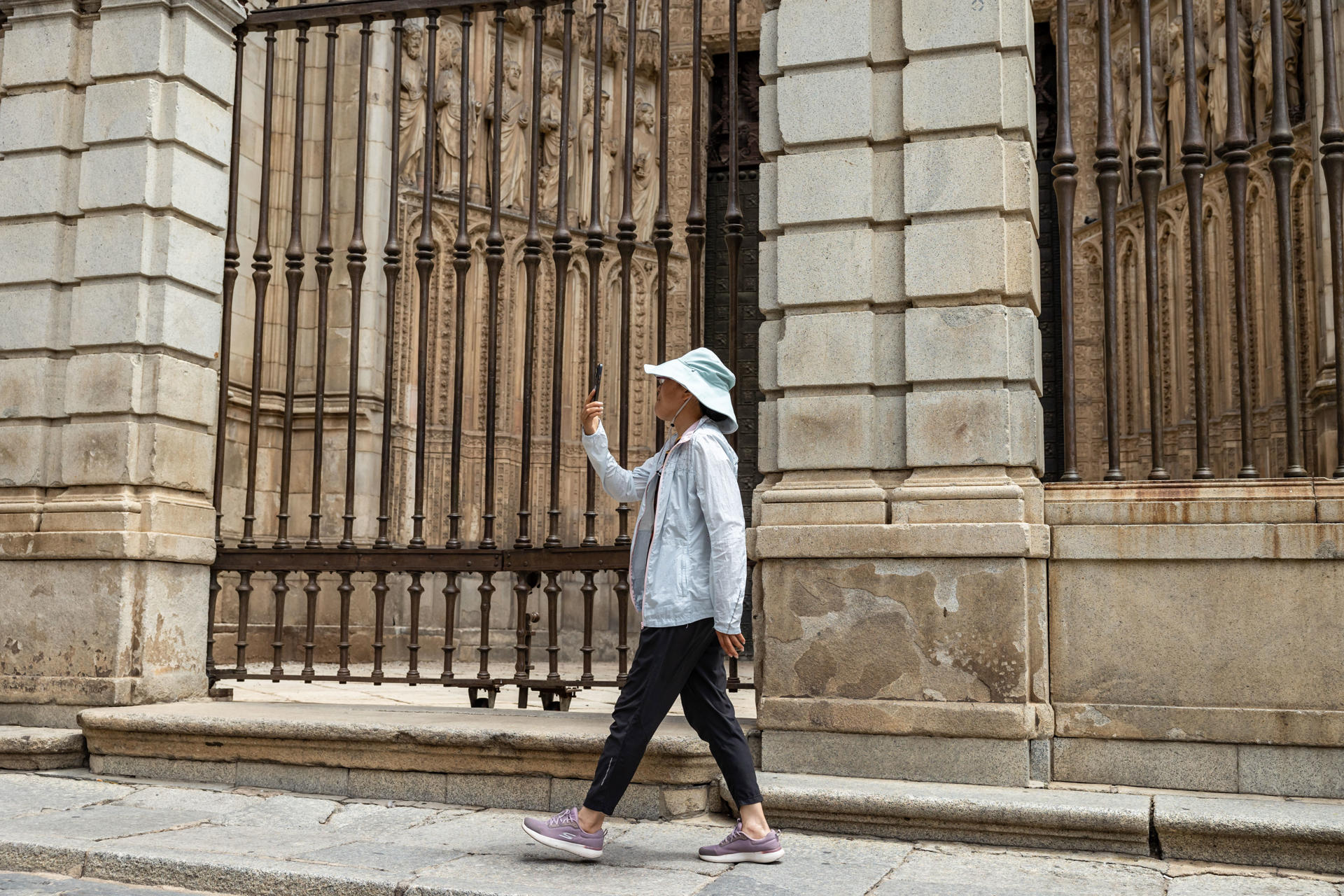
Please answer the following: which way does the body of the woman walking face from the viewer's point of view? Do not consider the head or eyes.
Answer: to the viewer's left

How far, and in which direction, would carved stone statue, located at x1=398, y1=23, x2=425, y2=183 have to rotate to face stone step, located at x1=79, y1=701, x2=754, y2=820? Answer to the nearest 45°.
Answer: approximately 45° to its right

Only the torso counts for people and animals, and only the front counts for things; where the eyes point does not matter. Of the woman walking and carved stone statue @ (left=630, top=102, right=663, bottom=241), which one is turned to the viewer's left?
the woman walking

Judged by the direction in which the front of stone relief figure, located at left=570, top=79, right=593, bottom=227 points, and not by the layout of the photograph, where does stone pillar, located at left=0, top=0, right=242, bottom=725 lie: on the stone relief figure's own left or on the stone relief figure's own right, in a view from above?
on the stone relief figure's own right

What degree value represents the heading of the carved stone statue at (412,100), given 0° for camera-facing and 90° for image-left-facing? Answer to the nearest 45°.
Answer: approximately 315°

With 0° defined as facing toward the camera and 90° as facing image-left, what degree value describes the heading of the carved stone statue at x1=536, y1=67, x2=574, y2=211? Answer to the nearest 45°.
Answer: approximately 315°

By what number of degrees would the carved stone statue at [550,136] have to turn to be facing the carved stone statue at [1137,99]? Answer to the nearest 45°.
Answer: approximately 45° to its left

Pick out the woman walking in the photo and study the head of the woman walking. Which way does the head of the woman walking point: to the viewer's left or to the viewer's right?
to the viewer's left
